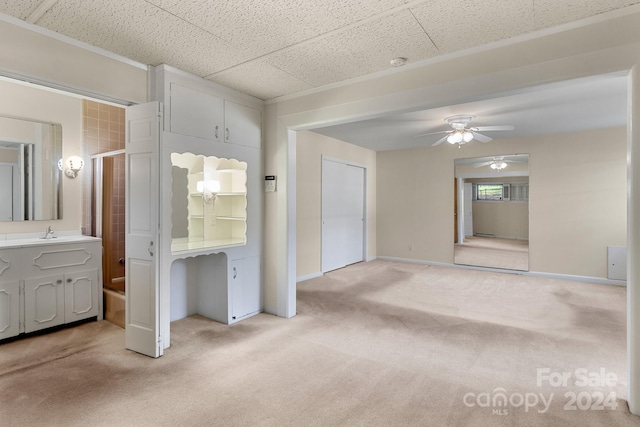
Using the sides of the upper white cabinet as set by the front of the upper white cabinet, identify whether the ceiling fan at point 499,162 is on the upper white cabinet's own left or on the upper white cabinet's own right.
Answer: on the upper white cabinet's own left

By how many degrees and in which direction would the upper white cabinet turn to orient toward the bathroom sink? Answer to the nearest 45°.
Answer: approximately 135° to its right

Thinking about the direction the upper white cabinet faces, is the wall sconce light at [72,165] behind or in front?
behind

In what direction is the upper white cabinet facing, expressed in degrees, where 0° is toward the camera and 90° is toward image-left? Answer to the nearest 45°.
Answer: approximately 315°

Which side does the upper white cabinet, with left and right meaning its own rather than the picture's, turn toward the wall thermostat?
left
